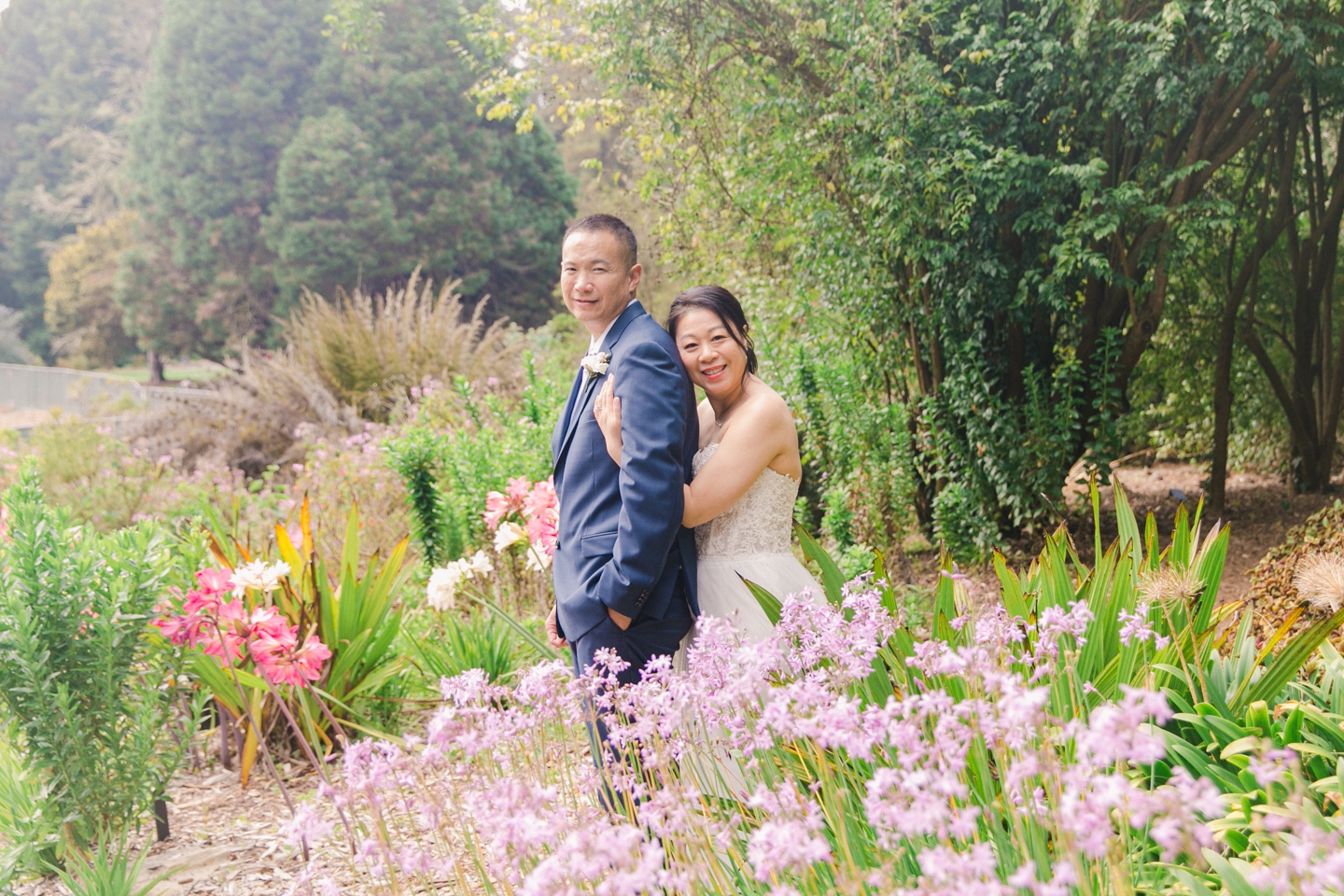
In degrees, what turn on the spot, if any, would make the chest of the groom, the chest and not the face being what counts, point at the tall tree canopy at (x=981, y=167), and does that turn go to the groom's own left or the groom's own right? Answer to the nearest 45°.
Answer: approximately 180°

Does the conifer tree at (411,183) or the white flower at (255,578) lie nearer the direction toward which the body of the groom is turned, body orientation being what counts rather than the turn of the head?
the white flower

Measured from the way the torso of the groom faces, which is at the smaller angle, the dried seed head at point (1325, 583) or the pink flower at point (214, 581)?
the pink flower

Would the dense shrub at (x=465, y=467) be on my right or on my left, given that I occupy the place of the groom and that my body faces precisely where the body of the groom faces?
on my right

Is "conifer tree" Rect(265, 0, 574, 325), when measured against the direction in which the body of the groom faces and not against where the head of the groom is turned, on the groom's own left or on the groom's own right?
on the groom's own right
